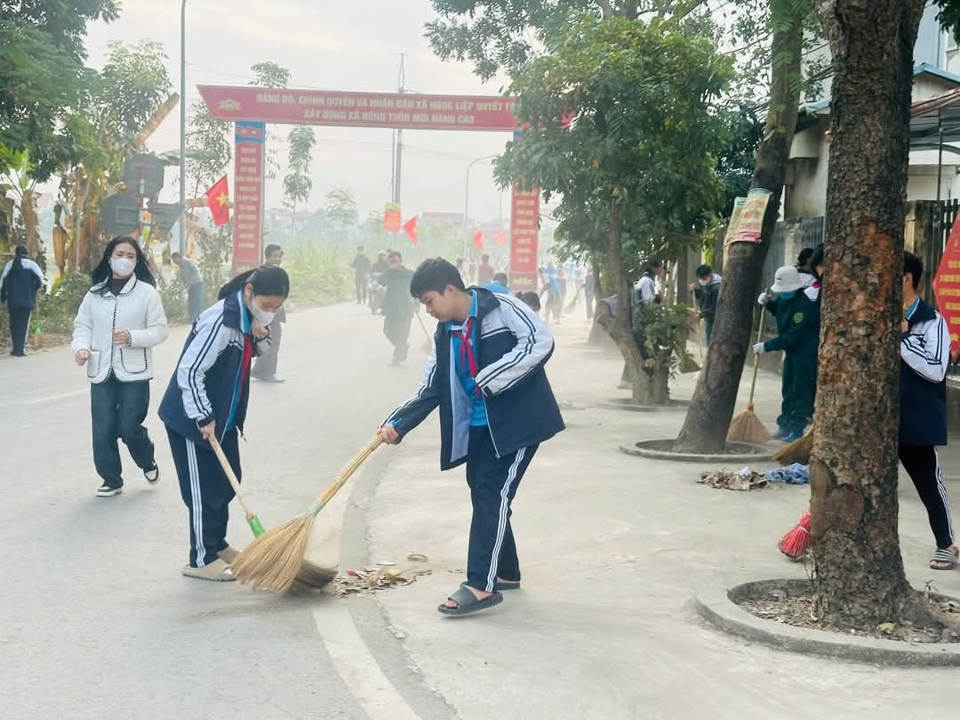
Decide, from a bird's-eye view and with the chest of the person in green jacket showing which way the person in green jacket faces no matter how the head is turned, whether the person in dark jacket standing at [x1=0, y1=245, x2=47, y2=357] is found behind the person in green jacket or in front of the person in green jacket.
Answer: in front

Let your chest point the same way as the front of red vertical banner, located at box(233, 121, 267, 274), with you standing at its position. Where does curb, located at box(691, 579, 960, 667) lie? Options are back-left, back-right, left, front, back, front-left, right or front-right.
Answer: front

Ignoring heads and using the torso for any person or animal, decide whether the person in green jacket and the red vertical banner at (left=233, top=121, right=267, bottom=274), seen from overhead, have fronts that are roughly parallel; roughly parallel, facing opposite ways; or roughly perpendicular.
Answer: roughly perpendicular

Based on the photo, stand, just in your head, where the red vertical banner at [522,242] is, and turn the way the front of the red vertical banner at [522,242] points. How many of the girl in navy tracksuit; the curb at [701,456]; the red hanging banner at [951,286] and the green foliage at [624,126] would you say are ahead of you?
4

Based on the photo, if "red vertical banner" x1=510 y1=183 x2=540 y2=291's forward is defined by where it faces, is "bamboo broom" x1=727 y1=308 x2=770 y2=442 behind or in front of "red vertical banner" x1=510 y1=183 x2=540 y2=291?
in front

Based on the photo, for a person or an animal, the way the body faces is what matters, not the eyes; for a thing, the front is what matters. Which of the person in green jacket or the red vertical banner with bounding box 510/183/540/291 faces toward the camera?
the red vertical banner

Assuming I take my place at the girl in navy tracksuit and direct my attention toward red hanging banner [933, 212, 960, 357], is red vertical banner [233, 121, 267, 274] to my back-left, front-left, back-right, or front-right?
front-left

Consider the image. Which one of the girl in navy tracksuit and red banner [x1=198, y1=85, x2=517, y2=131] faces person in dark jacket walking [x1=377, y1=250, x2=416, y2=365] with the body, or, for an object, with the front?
the red banner

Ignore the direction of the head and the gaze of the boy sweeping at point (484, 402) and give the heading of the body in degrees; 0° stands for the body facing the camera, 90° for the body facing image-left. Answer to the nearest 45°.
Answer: approximately 45°

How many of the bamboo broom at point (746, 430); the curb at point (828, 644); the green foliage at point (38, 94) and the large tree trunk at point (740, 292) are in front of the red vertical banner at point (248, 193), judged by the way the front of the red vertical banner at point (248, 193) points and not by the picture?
4

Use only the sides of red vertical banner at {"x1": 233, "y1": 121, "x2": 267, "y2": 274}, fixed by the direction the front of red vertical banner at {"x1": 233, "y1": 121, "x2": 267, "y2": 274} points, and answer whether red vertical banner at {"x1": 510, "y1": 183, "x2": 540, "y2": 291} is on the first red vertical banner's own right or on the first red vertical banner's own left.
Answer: on the first red vertical banner's own left

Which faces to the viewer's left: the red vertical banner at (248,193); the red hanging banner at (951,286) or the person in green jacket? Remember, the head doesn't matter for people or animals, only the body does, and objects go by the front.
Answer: the person in green jacket

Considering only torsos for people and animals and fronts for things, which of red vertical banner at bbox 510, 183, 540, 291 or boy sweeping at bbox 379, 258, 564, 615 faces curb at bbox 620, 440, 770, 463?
the red vertical banner

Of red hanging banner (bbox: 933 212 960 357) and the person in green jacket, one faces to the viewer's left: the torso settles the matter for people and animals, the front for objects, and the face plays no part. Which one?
the person in green jacket

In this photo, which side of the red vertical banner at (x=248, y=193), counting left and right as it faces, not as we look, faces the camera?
front

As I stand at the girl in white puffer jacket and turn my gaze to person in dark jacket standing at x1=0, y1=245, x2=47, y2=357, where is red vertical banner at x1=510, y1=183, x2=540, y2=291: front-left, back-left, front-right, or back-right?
front-right

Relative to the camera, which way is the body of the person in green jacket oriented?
to the viewer's left

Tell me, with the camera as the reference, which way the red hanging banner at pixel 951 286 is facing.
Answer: facing the viewer

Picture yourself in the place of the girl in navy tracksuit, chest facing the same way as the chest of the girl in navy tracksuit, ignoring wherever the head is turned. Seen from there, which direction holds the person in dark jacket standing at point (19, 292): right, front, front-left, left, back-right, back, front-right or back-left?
back-left
